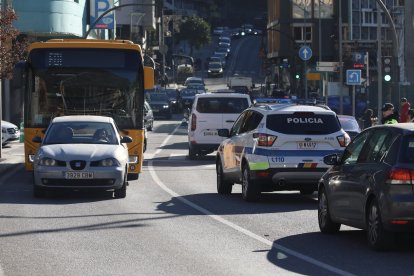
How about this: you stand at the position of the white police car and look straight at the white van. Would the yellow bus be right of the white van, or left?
left

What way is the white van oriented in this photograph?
away from the camera

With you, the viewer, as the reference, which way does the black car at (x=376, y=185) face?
facing away from the viewer and to the left of the viewer

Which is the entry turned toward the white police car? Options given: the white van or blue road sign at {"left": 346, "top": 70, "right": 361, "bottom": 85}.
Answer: the blue road sign

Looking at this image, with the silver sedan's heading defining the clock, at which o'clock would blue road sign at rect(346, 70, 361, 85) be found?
The blue road sign is roughly at 7 o'clock from the silver sedan.

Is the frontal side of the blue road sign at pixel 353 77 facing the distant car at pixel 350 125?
yes

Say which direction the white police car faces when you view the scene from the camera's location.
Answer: facing away from the viewer and to the left of the viewer

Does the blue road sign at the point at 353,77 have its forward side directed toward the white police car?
yes

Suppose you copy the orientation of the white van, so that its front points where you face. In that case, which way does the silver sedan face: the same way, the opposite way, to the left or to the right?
the opposite way

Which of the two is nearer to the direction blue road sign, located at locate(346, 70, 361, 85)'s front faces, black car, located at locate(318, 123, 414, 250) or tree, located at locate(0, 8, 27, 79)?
the black car

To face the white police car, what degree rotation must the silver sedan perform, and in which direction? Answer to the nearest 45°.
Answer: approximately 90° to its left
